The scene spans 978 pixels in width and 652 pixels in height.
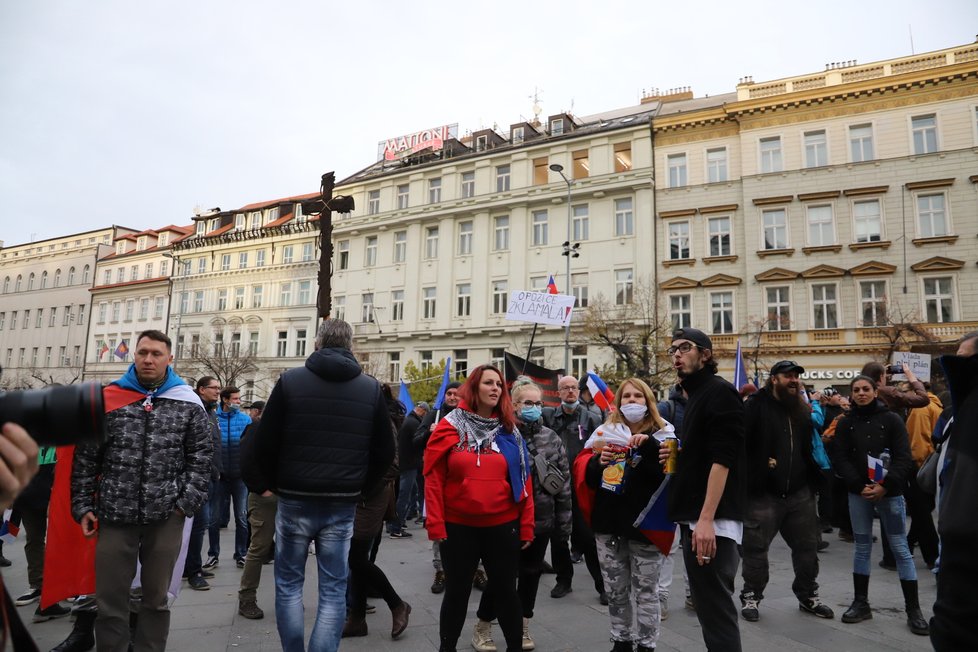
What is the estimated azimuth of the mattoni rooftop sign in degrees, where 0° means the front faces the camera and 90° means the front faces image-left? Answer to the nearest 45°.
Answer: approximately 45°

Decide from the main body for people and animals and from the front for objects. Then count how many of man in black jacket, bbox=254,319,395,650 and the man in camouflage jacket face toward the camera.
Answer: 1

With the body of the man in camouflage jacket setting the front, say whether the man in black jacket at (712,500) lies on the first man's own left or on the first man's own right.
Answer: on the first man's own left

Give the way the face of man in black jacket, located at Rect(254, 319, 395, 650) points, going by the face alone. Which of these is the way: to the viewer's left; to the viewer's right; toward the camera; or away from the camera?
away from the camera

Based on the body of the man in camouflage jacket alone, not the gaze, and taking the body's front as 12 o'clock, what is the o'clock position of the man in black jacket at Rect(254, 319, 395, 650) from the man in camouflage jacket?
The man in black jacket is roughly at 10 o'clock from the man in camouflage jacket.

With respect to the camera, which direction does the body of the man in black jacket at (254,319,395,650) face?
away from the camera

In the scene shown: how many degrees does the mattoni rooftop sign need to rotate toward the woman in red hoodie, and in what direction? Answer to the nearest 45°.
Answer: approximately 45° to its left

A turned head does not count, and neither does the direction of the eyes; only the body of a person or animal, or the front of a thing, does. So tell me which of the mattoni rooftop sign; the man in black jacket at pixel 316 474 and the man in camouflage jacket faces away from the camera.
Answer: the man in black jacket

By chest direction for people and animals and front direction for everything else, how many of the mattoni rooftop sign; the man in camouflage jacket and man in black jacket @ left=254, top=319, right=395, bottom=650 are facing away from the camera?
1

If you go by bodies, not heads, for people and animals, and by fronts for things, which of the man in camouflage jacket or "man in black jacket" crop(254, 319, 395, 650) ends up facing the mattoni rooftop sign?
the man in black jacket

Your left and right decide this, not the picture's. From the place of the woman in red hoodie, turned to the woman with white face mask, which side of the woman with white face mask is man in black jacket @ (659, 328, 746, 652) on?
right

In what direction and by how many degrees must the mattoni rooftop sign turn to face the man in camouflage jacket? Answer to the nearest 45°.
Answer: approximately 45° to its left

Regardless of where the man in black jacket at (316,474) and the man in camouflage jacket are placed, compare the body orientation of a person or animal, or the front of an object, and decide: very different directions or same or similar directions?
very different directions
